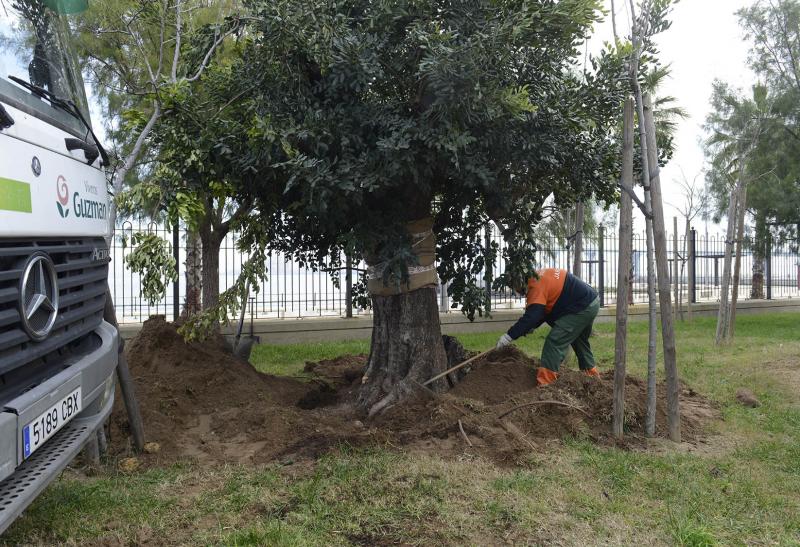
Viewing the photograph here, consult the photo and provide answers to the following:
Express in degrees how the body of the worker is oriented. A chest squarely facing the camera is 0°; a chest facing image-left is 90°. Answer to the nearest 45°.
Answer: approximately 90°

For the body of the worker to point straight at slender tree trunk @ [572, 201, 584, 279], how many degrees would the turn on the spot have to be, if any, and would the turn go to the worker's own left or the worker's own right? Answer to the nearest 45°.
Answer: approximately 90° to the worker's own right

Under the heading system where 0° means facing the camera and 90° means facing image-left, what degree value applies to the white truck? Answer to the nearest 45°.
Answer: approximately 315°

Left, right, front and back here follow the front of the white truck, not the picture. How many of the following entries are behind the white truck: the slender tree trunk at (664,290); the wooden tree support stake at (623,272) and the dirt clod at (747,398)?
0

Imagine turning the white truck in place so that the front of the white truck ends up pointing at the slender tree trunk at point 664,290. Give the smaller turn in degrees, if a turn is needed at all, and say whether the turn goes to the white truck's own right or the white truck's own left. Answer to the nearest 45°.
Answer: approximately 45° to the white truck's own left

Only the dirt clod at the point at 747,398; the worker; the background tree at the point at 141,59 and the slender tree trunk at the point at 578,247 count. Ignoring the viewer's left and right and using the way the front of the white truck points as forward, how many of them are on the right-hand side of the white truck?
0

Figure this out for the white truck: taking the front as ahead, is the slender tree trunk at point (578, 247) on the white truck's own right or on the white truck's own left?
on the white truck's own left

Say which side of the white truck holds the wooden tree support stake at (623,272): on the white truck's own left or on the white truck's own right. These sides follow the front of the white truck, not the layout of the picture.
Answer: on the white truck's own left

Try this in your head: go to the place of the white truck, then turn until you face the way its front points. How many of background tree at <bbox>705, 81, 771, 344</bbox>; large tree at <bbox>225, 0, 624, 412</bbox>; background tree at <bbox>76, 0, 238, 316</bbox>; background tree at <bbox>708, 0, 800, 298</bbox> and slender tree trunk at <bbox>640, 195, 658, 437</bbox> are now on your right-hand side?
0

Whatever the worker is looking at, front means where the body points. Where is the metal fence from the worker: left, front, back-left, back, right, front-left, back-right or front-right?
right

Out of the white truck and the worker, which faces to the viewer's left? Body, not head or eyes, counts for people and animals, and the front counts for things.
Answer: the worker

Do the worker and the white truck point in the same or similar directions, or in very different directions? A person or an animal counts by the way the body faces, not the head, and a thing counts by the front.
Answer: very different directions

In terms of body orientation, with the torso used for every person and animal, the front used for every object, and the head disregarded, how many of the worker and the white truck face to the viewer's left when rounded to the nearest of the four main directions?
1

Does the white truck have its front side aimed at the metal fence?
no

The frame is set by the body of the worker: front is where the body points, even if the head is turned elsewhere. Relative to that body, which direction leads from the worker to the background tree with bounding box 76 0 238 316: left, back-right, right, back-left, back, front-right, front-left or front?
front

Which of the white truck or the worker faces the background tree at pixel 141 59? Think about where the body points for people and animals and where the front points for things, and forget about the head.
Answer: the worker

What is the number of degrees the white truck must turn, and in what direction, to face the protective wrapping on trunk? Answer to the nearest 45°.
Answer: approximately 90° to its left

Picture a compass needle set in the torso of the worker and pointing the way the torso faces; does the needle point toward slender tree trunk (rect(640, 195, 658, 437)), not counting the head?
no

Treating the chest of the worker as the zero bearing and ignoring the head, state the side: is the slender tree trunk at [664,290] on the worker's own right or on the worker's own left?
on the worker's own left
